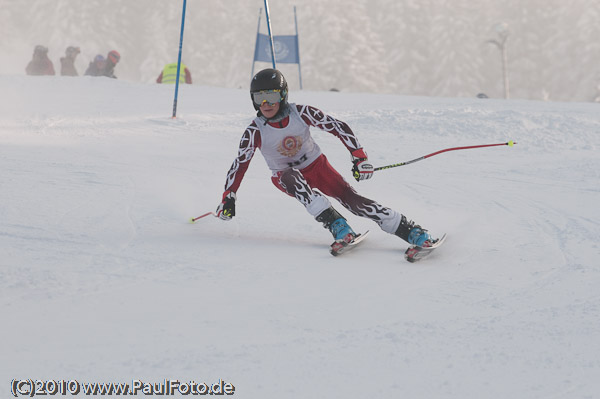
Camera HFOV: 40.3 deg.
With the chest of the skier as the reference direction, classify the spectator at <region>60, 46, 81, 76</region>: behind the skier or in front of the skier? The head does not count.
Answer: behind

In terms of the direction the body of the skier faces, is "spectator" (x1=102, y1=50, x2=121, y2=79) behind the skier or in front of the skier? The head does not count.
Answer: behind

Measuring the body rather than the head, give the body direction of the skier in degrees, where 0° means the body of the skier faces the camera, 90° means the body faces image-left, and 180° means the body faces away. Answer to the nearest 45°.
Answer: approximately 0°

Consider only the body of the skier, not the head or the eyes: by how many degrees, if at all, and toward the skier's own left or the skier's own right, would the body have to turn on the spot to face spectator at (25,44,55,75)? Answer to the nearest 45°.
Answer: approximately 135° to the skier's own right

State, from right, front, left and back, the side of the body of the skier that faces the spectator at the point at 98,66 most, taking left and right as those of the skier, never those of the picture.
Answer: back
